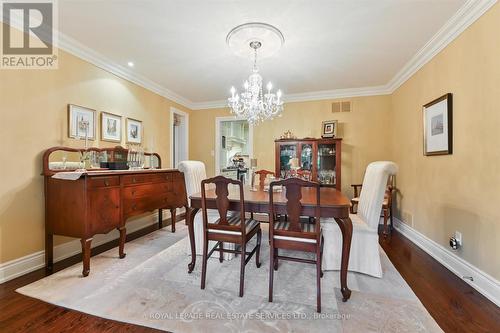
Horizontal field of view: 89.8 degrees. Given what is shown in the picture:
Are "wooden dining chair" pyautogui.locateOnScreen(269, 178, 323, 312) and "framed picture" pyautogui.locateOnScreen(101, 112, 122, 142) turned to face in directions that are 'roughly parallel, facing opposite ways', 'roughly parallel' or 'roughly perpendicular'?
roughly perpendicular

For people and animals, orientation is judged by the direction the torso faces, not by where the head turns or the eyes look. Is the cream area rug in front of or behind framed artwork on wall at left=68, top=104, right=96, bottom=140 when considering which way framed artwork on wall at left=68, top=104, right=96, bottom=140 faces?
in front

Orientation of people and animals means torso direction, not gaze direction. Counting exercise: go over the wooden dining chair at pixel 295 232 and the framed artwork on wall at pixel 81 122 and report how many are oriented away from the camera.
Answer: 1

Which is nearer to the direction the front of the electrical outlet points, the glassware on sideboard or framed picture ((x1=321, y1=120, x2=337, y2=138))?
the glassware on sideboard

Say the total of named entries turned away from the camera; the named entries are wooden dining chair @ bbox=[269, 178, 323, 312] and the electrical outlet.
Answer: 1

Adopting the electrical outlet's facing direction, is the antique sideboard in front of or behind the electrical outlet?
in front

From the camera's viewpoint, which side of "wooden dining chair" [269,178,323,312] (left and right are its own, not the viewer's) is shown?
back

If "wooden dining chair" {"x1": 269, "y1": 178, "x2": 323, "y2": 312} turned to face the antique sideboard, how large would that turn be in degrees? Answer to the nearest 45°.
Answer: approximately 90° to its left

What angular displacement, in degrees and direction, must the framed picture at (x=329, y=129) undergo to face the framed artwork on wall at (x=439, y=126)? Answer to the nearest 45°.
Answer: approximately 45° to its left

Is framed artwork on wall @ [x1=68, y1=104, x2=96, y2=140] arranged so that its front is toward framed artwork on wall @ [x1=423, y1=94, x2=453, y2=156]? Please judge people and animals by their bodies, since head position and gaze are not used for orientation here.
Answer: yes
